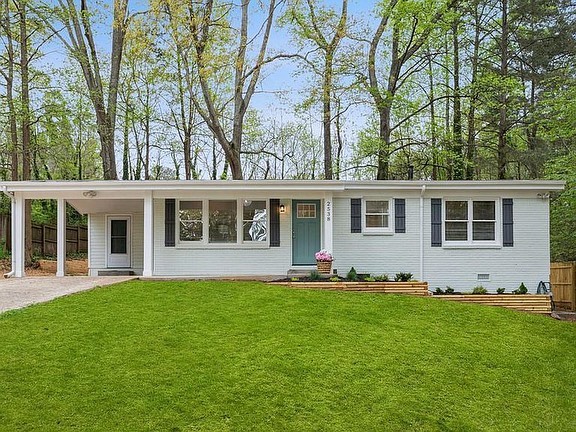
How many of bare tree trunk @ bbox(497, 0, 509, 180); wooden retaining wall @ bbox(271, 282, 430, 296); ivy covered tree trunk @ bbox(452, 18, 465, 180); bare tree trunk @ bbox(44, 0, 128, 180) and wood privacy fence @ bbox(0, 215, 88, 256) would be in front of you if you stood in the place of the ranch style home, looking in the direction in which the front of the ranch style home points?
1

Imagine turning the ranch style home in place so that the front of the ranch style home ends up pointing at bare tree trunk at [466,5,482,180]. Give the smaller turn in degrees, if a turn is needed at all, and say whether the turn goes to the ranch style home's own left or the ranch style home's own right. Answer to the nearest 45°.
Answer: approximately 135° to the ranch style home's own left

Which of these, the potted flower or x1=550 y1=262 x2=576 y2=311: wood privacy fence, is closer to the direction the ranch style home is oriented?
the potted flower

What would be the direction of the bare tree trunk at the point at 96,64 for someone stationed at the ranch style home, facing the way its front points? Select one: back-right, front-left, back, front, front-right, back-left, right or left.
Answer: back-right

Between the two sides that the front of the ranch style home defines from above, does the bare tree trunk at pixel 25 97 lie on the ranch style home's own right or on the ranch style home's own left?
on the ranch style home's own right

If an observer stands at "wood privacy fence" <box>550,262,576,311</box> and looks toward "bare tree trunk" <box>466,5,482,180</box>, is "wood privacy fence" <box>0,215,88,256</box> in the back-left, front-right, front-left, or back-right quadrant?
front-left

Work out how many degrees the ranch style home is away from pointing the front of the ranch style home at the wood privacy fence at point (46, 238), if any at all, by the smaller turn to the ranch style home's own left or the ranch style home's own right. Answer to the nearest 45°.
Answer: approximately 135° to the ranch style home's own right

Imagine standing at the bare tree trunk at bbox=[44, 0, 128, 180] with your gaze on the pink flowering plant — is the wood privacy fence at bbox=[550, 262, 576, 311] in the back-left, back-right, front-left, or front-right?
front-left

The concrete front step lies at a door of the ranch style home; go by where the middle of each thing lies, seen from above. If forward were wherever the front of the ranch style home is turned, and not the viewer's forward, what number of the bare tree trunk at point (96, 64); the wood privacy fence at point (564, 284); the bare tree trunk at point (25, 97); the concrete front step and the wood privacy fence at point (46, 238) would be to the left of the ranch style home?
1

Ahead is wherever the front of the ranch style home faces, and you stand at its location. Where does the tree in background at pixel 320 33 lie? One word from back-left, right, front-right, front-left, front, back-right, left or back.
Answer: back

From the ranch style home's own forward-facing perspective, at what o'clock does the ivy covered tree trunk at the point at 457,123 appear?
The ivy covered tree trunk is roughly at 7 o'clock from the ranch style home.

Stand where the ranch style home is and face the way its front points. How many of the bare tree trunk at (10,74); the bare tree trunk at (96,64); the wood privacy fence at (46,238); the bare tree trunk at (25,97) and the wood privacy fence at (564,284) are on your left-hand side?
1

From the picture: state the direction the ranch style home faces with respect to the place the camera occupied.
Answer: facing the viewer
